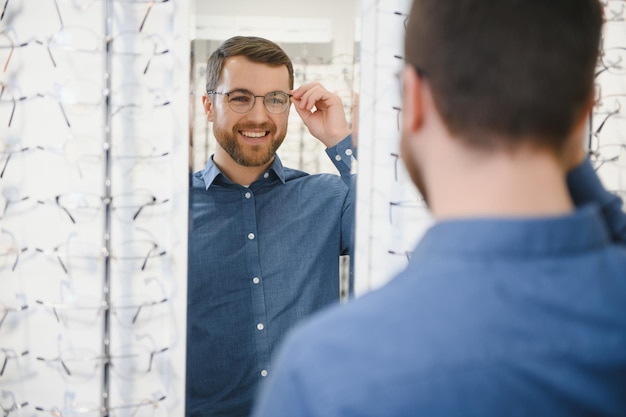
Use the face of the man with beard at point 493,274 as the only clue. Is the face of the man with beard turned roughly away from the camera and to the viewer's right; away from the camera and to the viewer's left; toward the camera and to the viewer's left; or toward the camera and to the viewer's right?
away from the camera and to the viewer's left

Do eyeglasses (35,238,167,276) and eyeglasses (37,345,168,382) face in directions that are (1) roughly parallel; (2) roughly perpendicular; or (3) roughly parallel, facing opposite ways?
roughly parallel

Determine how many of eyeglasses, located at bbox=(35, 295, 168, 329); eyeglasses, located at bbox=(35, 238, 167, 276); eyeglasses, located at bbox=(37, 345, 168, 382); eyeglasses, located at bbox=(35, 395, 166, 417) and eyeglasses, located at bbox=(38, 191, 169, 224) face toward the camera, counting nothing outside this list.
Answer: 5

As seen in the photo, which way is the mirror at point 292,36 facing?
toward the camera

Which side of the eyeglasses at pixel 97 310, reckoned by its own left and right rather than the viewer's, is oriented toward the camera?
front

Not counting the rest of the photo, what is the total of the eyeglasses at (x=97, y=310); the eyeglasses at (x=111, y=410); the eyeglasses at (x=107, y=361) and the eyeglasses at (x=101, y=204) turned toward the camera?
4

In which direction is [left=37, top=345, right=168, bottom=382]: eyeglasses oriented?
toward the camera

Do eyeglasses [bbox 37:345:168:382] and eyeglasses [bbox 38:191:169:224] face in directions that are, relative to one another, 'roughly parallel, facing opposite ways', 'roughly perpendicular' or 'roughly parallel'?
roughly parallel
